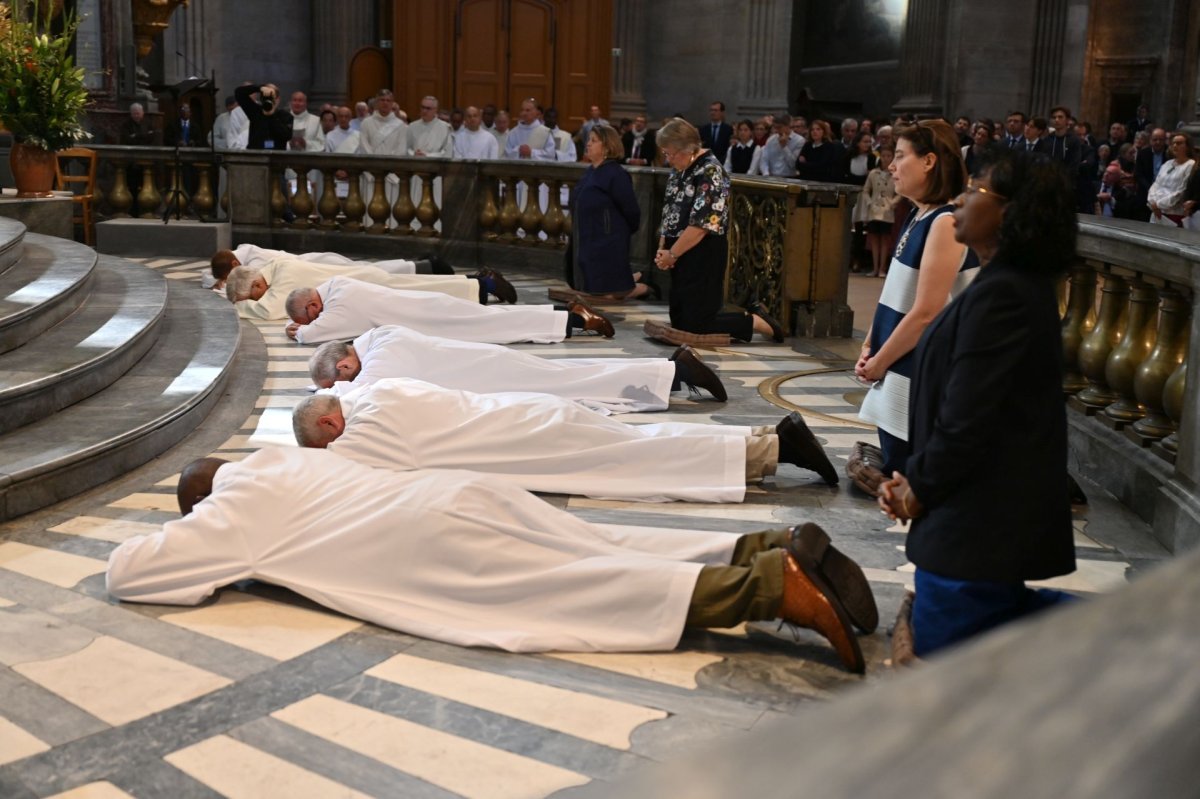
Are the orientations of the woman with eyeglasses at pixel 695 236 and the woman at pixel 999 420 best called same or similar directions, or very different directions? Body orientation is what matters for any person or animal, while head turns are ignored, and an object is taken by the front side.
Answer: same or similar directions

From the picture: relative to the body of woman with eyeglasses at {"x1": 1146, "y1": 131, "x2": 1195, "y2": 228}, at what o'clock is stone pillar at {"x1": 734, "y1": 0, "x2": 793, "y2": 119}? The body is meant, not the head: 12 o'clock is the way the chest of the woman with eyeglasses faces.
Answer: The stone pillar is roughly at 3 o'clock from the woman with eyeglasses.

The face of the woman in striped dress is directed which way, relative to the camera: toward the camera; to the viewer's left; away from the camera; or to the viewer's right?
to the viewer's left

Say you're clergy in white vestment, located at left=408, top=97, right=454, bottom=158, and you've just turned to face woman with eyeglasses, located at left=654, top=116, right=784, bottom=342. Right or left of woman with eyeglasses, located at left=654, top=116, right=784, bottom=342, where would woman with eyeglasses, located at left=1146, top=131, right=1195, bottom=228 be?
left

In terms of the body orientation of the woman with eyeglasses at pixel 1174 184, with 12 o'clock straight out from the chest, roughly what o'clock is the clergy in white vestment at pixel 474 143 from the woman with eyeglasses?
The clergy in white vestment is roughly at 2 o'clock from the woman with eyeglasses.

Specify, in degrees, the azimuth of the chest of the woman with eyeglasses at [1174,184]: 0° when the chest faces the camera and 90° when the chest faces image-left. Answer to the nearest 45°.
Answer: approximately 45°

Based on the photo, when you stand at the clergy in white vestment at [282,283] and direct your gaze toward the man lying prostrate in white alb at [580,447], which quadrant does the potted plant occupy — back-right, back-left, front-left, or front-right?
back-right

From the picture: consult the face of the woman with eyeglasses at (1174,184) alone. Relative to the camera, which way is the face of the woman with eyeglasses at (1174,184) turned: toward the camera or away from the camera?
toward the camera

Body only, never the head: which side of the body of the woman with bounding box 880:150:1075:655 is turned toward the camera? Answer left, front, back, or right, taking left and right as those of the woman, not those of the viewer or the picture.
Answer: left

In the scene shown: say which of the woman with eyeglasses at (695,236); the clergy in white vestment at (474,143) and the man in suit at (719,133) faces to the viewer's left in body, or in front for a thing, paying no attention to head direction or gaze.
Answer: the woman with eyeglasses

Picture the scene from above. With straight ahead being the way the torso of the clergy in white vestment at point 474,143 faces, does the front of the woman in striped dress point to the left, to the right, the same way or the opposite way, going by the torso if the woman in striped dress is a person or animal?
to the right

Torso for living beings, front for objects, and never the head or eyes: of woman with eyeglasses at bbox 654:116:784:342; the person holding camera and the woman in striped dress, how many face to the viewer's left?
2

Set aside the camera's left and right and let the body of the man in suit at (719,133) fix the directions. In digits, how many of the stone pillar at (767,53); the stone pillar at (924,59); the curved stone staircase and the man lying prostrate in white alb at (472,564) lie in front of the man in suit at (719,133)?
2

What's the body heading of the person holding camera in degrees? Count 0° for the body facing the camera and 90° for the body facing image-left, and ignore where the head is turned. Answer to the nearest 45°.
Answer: approximately 0°

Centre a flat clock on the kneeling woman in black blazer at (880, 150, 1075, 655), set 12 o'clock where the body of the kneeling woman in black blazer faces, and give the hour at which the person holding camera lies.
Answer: The person holding camera is roughly at 2 o'clock from the kneeling woman in black blazer.

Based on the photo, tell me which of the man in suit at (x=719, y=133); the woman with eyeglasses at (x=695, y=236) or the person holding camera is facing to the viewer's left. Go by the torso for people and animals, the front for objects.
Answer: the woman with eyeglasses

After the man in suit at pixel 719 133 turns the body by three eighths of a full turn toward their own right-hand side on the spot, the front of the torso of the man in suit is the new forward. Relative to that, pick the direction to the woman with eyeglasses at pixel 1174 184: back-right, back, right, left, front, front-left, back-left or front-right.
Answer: back

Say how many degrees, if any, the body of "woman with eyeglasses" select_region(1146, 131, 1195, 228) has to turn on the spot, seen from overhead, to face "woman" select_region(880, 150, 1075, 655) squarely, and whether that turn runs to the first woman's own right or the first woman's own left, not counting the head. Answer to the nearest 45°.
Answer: approximately 45° to the first woman's own left

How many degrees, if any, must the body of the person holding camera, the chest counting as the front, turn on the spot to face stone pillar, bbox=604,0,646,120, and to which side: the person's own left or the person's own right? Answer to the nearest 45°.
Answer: approximately 135° to the person's own left

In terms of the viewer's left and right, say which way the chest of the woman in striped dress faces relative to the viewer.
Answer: facing to the left of the viewer
